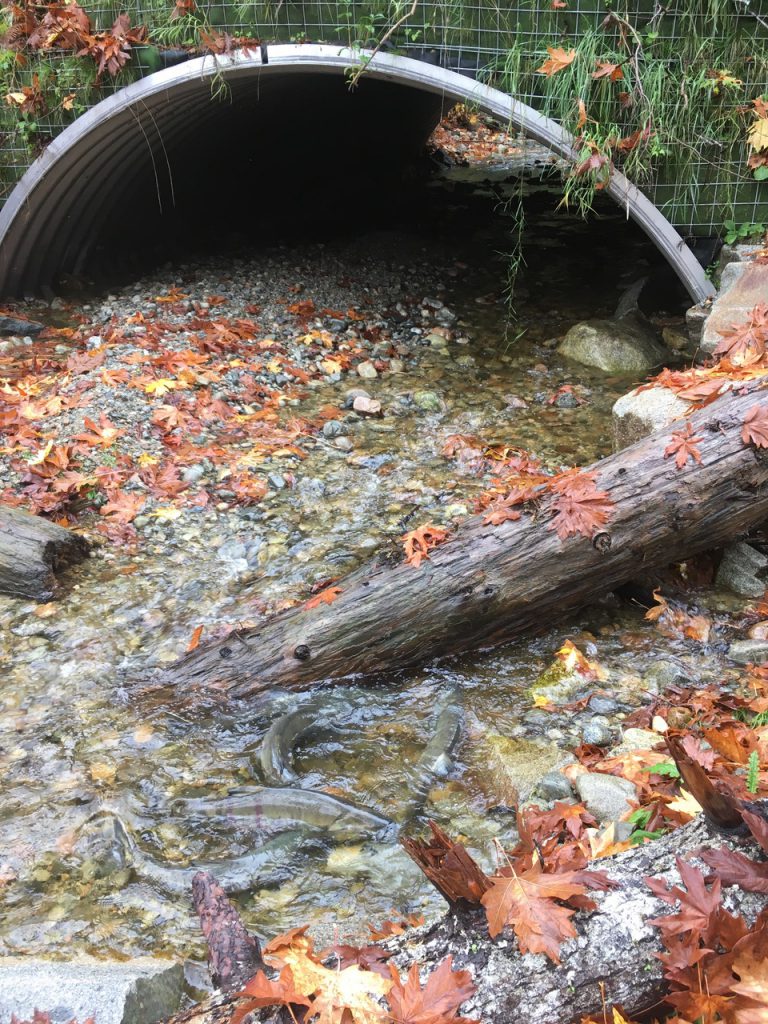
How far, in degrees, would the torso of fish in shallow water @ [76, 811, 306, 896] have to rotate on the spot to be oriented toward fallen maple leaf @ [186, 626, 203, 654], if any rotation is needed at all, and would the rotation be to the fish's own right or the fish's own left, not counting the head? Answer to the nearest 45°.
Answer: approximately 90° to the fish's own left

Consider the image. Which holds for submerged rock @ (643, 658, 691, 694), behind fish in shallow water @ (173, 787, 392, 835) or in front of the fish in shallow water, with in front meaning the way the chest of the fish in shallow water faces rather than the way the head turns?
in front

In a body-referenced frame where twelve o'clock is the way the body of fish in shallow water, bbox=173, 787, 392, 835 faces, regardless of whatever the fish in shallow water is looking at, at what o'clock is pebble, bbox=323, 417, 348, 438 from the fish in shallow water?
The pebble is roughly at 9 o'clock from the fish in shallow water.

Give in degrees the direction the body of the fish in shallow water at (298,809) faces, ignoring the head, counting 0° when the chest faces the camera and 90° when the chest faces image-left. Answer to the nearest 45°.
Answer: approximately 270°

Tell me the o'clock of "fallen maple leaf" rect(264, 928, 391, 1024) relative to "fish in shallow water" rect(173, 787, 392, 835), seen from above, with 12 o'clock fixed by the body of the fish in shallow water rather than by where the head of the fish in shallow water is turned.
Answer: The fallen maple leaf is roughly at 3 o'clock from the fish in shallow water.

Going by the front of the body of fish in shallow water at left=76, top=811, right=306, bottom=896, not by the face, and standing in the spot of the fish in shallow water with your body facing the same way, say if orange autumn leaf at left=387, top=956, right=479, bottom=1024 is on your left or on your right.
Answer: on your right

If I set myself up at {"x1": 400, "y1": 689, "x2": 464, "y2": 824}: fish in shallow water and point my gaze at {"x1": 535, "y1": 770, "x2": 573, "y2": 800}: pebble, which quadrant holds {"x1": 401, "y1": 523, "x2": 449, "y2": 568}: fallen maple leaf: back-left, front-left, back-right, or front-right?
back-left

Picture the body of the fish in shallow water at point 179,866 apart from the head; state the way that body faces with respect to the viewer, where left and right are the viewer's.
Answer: facing to the right of the viewer

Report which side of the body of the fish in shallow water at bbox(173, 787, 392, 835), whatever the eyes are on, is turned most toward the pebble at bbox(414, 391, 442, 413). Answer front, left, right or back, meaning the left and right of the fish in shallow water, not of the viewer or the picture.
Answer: left
